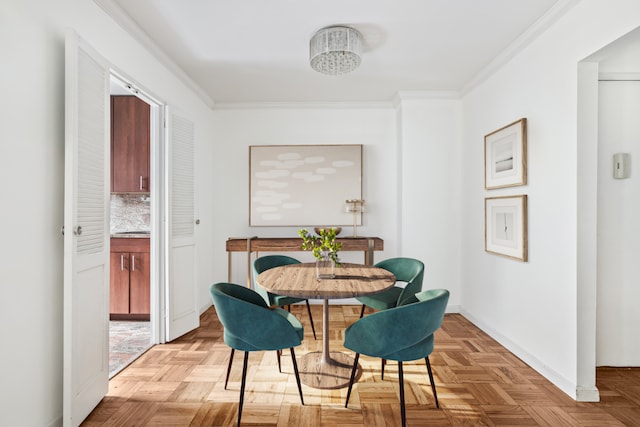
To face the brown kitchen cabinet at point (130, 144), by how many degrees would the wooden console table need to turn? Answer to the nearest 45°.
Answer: approximately 90° to its right

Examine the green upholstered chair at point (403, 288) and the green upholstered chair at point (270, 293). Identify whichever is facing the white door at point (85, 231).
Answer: the green upholstered chair at point (403, 288)

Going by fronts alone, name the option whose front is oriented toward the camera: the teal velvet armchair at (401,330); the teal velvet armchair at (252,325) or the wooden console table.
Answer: the wooden console table

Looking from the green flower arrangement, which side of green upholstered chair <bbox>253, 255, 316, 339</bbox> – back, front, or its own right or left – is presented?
front

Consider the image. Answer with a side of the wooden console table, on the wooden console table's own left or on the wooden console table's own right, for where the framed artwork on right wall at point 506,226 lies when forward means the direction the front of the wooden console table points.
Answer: on the wooden console table's own left

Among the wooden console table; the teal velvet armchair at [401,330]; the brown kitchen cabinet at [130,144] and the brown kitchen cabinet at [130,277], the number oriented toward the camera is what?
3

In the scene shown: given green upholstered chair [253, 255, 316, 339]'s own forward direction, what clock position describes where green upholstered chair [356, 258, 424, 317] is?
green upholstered chair [356, 258, 424, 317] is roughly at 11 o'clock from green upholstered chair [253, 255, 316, 339].

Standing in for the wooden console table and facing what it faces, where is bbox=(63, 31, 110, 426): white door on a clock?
The white door is roughly at 1 o'clock from the wooden console table.

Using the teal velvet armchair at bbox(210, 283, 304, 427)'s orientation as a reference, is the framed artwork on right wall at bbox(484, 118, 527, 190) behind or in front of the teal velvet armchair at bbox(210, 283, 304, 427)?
in front

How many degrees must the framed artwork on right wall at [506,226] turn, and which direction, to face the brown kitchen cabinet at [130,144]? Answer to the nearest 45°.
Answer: approximately 45° to its right

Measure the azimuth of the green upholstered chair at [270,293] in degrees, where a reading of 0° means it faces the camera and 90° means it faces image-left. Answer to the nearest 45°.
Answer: approximately 315°

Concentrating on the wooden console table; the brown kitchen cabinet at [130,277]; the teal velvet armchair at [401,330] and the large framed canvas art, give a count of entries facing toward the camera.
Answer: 3

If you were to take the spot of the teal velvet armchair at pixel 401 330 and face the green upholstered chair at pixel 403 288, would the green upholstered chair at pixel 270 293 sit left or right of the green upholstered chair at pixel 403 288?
left
